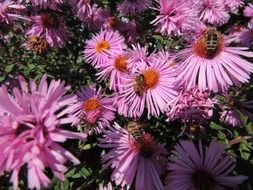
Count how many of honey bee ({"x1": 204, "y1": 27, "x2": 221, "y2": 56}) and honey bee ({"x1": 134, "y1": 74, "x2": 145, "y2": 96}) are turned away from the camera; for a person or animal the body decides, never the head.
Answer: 2

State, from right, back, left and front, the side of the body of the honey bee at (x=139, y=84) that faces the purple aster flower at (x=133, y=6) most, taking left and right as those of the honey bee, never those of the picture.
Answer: front

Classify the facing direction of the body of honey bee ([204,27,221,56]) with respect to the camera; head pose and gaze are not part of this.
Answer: away from the camera

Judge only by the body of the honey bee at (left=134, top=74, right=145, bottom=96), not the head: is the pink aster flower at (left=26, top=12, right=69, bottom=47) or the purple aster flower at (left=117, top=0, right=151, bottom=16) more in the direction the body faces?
the purple aster flower

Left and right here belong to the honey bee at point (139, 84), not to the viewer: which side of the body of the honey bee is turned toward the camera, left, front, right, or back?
back

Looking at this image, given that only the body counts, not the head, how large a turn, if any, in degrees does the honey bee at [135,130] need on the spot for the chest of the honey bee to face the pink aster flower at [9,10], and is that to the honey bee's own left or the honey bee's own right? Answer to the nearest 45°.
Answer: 0° — it already faces it

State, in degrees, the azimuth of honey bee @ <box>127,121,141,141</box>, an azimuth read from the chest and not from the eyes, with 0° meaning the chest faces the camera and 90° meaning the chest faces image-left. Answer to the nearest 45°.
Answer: approximately 135°

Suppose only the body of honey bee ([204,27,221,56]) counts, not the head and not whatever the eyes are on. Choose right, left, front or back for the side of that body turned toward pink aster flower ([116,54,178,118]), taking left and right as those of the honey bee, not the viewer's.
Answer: left

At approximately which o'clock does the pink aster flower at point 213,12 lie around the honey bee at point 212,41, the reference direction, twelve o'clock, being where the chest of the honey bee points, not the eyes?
The pink aster flower is roughly at 12 o'clock from the honey bee.
